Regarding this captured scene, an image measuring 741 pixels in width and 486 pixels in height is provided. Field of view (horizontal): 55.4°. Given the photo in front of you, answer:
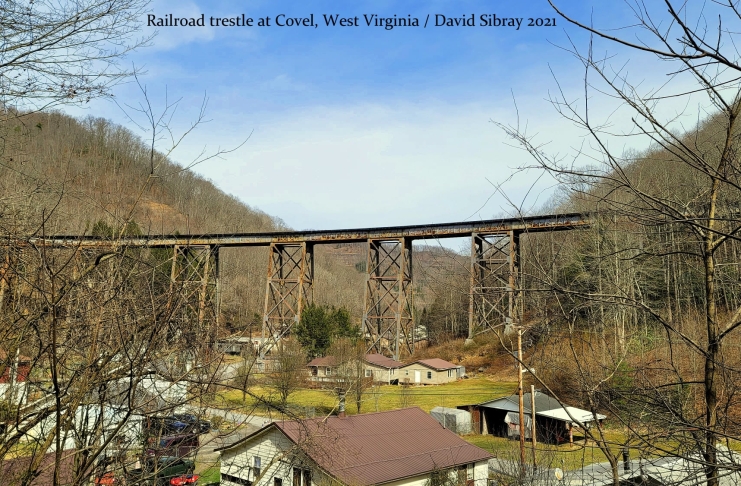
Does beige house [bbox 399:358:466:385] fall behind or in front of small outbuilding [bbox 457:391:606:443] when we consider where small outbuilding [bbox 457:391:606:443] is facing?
behind

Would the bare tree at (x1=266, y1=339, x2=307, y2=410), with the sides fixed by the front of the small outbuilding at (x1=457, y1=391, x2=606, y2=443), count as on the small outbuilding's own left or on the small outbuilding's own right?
on the small outbuilding's own right

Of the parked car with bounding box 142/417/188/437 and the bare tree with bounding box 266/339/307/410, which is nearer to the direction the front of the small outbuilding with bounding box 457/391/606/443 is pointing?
the parked car
